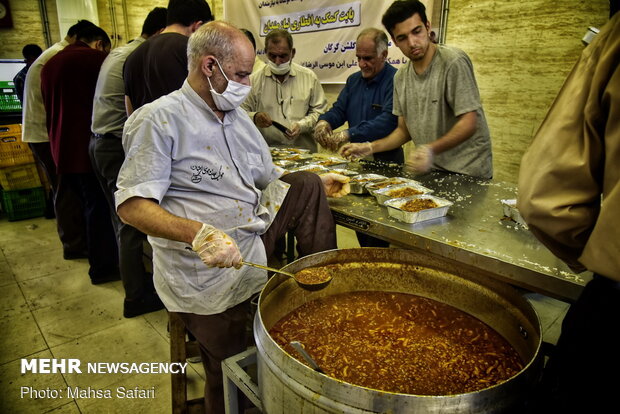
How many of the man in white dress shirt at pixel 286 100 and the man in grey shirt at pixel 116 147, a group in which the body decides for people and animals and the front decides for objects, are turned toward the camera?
1

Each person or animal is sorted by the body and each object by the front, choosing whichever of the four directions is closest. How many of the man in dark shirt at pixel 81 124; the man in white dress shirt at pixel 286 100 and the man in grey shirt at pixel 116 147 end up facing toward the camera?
1

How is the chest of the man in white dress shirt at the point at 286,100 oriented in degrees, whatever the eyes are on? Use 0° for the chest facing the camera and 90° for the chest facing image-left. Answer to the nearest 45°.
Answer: approximately 0°

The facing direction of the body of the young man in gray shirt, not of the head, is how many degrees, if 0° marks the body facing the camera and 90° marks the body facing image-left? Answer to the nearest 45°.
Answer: approximately 45°

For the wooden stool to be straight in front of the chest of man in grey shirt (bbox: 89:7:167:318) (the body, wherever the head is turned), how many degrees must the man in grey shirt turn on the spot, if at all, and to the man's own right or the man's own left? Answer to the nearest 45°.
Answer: approximately 135° to the man's own right

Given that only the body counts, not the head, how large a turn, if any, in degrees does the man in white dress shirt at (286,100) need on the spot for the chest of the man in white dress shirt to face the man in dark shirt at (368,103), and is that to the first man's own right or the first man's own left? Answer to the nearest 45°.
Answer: approximately 45° to the first man's own left

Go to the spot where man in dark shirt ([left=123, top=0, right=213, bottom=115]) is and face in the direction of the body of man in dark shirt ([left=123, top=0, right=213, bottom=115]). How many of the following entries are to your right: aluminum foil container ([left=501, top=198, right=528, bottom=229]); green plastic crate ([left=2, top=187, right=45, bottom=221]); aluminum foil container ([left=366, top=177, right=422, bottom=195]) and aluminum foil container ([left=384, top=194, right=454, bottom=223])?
3

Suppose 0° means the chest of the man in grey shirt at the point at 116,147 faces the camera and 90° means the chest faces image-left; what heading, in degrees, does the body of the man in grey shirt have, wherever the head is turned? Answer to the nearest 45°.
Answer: approximately 225°

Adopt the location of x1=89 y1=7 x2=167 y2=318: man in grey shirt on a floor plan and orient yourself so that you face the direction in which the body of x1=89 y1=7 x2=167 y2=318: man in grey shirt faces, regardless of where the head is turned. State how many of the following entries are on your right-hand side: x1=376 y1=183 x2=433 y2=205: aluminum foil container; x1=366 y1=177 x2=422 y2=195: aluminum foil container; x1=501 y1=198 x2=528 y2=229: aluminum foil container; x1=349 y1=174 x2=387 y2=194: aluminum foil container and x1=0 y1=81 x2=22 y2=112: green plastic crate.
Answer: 4

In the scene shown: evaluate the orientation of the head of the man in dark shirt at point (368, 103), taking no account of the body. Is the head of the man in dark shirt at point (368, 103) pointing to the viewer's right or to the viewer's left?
to the viewer's left
